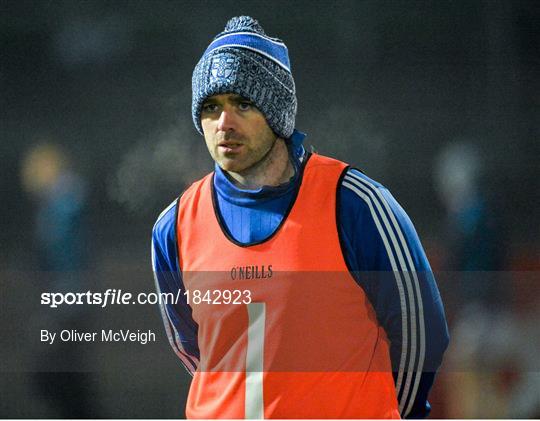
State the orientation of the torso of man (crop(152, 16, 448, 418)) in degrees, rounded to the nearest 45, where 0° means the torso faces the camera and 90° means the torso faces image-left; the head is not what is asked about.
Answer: approximately 45°
